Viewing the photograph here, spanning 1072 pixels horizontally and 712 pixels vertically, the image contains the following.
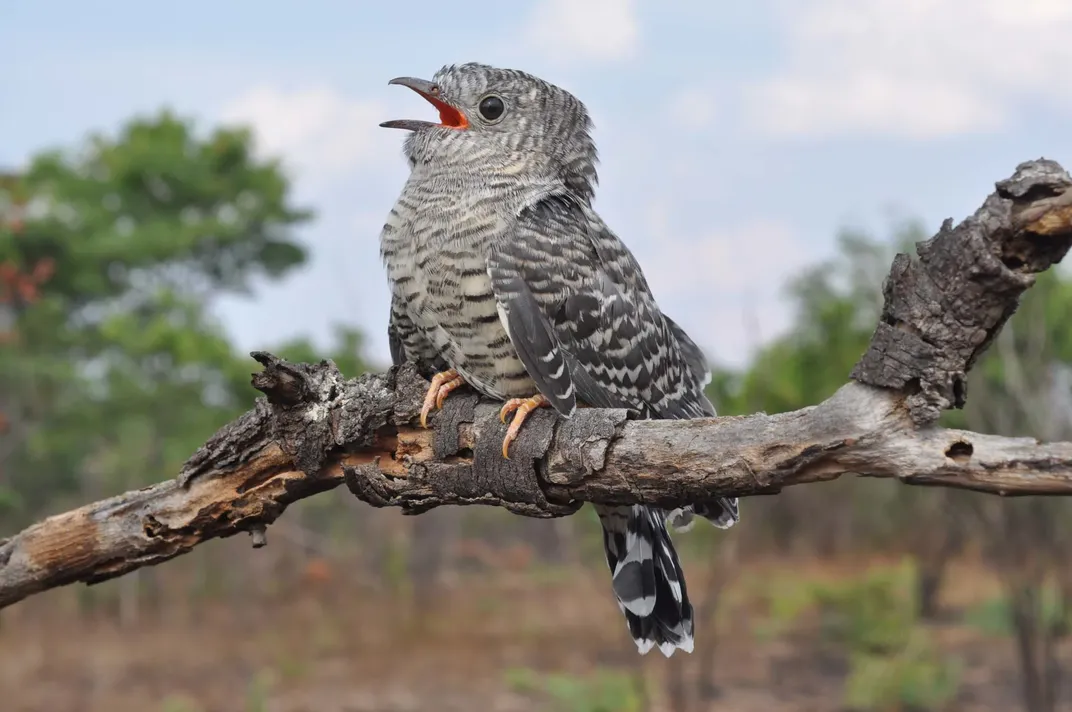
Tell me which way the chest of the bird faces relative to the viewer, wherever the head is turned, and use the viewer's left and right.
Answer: facing the viewer and to the left of the viewer
